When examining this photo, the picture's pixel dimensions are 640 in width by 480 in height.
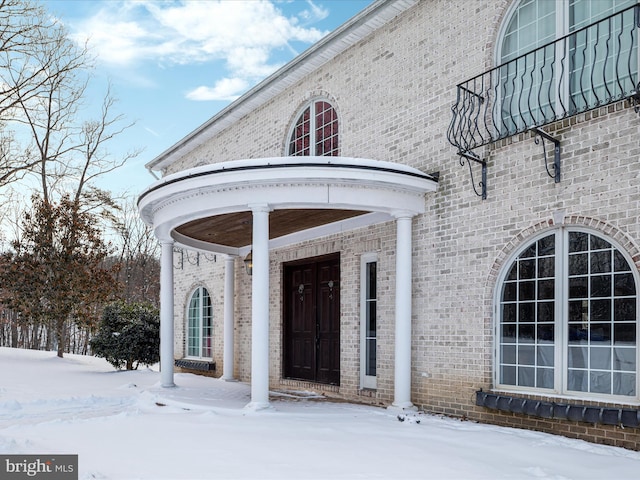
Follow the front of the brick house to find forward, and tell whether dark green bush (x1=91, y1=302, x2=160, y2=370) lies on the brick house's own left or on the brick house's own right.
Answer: on the brick house's own right

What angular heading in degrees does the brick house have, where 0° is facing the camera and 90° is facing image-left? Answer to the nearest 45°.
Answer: approximately 45°

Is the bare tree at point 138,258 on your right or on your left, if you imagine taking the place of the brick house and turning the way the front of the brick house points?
on your right
